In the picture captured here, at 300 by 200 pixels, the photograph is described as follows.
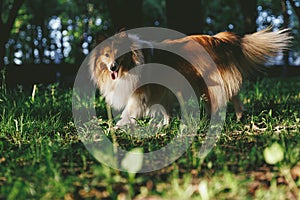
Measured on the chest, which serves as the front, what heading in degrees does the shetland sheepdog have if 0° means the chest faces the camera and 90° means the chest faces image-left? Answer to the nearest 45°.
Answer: approximately 90°

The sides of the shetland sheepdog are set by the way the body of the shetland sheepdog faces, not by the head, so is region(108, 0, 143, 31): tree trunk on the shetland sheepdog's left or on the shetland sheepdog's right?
on the shetland sheepdog's right

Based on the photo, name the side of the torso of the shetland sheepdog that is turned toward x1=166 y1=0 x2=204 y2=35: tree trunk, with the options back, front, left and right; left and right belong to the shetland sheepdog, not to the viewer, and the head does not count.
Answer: right

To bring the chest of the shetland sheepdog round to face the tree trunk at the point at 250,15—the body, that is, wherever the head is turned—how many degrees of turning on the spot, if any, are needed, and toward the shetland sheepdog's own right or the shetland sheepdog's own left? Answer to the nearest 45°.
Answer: approximately 90° to the shetland sheepdog's own right
